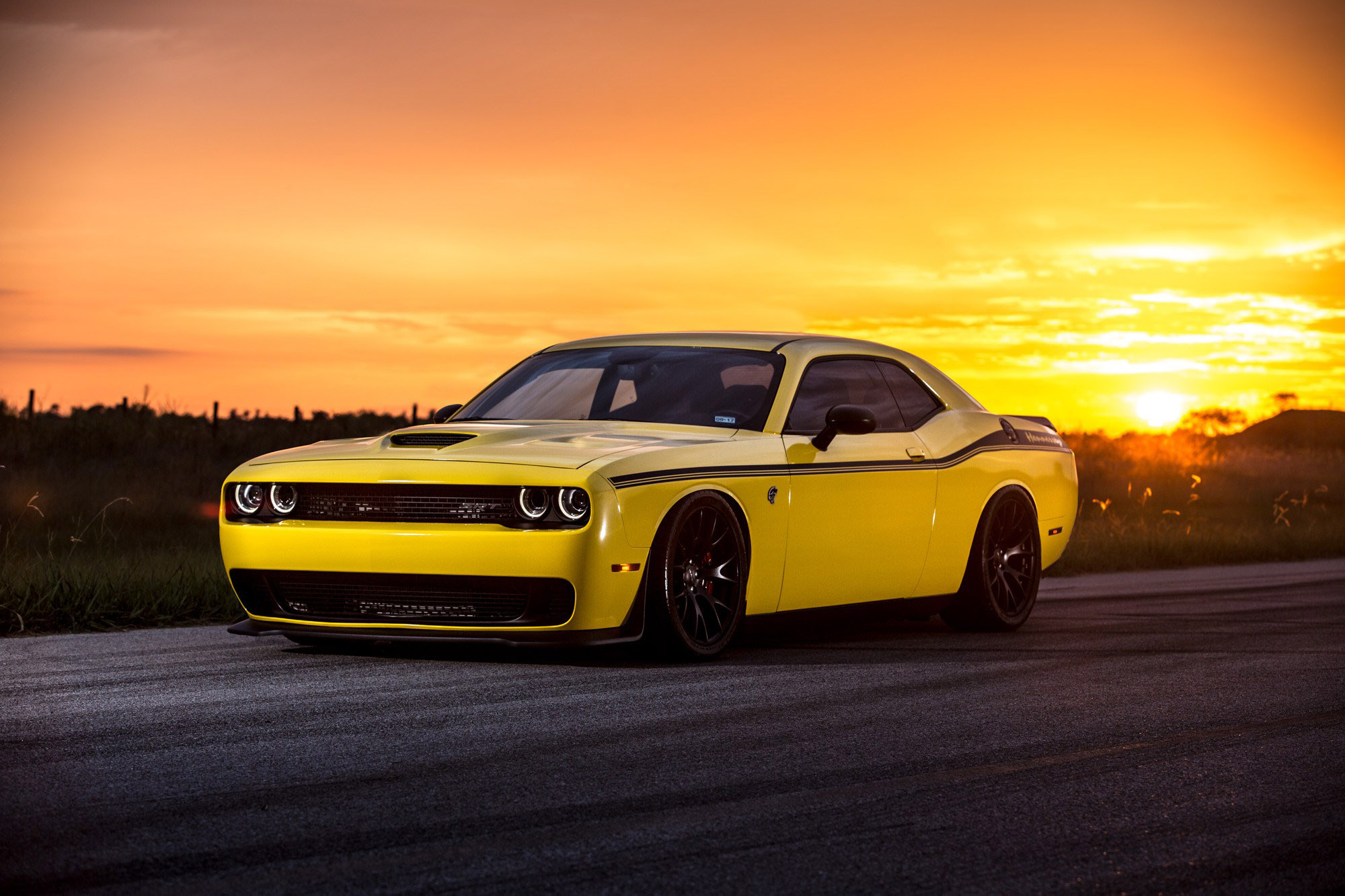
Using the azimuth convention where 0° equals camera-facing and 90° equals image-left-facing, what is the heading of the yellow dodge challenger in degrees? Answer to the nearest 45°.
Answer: approximately 45°
